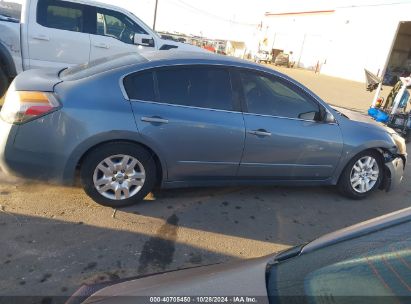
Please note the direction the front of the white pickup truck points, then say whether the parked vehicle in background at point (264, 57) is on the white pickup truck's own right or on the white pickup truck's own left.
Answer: on the white pickup truck's own left

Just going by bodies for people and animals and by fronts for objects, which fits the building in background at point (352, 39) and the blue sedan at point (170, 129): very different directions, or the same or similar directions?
very different directions

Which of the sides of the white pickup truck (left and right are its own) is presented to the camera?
right

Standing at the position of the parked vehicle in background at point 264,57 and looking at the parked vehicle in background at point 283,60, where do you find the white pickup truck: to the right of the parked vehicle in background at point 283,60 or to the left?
right

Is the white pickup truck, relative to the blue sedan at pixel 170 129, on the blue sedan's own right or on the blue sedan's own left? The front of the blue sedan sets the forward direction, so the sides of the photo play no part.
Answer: on the blue sedan's own left

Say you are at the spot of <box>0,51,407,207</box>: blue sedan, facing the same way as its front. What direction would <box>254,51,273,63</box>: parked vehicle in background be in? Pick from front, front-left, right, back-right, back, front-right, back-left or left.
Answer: left

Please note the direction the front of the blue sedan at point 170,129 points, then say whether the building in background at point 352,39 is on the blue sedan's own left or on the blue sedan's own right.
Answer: on the blue sedan's own left

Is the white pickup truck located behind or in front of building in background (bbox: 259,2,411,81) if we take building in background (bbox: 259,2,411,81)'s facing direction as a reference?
in front

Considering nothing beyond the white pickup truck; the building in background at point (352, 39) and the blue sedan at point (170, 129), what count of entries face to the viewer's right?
2

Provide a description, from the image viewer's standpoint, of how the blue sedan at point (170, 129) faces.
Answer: facing to the right of the viewer

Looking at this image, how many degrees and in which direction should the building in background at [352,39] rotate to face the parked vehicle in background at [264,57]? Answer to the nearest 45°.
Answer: approximately 90° to its right

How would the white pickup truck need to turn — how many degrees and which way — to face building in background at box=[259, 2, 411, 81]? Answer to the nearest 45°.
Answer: approximately 45° to its left
